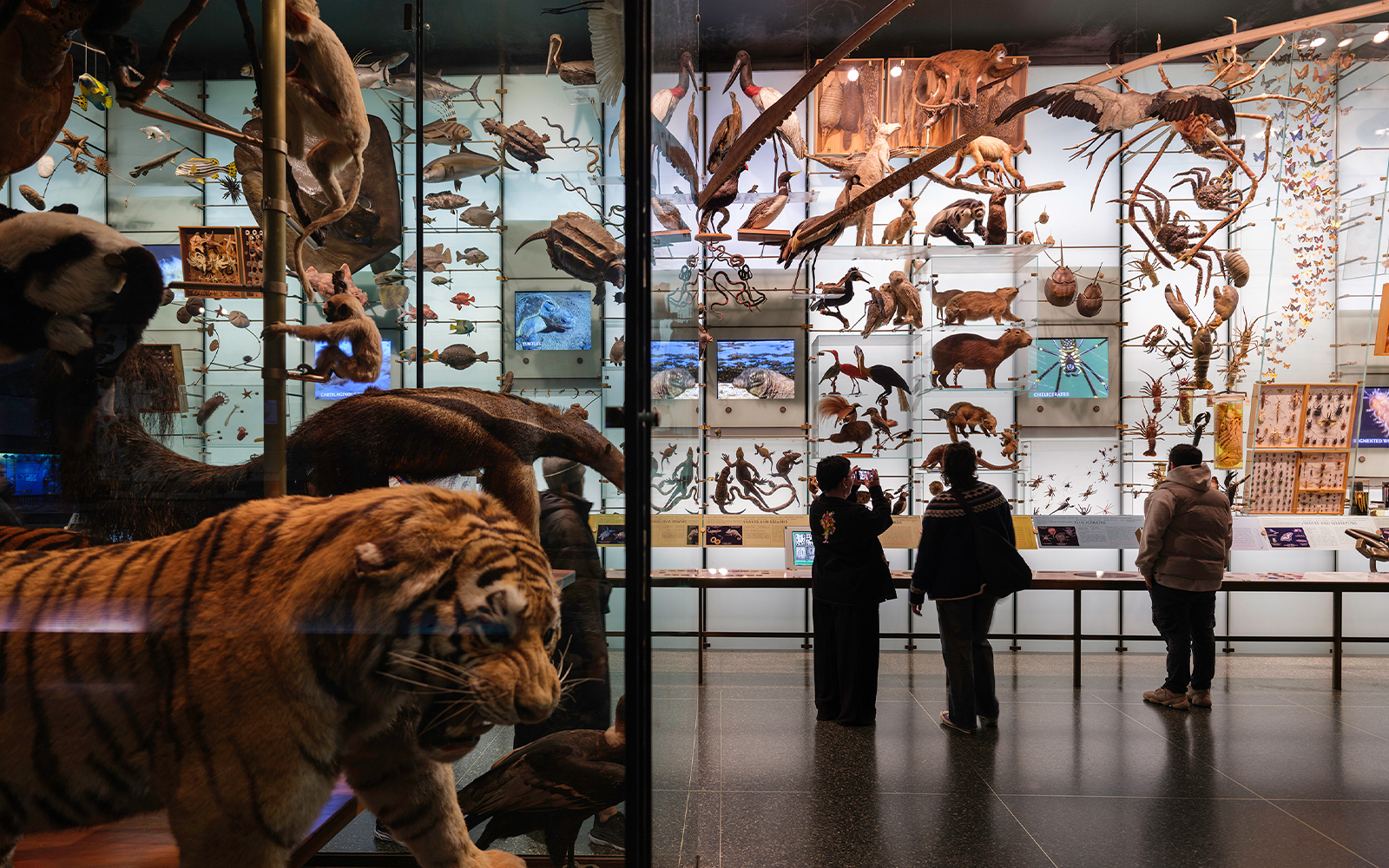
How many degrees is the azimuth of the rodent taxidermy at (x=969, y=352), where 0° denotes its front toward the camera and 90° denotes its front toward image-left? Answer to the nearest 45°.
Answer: approximately 270°

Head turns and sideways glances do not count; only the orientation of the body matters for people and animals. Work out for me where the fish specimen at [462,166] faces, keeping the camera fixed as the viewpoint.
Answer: facing to the left of the viewer

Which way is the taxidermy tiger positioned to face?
to the viewer's right

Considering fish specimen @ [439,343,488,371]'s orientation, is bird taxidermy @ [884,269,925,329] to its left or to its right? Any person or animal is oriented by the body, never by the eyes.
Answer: on its right

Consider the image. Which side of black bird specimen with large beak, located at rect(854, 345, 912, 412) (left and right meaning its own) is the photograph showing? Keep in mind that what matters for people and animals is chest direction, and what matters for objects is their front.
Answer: left

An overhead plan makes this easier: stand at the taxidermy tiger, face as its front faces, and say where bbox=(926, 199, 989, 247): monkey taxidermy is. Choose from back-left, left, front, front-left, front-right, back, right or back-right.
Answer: front-left

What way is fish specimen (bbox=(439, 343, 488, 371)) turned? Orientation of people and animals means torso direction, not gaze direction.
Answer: to the viewer's left

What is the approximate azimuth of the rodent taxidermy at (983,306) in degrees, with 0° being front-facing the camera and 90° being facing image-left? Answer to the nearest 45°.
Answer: approximately 270°

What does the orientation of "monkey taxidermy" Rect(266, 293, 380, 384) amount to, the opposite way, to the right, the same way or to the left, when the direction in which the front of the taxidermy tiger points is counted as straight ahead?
the opposite way

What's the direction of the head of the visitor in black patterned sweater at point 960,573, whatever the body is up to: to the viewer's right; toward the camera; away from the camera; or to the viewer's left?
away from the camera

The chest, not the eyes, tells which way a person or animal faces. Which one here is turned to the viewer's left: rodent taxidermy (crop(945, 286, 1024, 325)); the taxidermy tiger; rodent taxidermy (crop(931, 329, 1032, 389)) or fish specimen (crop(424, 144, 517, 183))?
the fish specimen

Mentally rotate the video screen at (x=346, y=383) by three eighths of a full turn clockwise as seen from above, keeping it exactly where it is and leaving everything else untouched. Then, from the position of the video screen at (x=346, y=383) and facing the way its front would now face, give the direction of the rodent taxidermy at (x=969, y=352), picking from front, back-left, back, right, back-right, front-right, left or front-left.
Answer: right

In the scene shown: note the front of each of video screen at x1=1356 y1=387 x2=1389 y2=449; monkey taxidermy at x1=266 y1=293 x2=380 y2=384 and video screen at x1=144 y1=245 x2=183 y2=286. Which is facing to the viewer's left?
the monkey taxidermy
